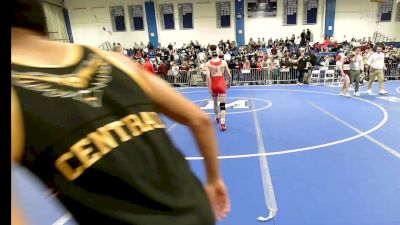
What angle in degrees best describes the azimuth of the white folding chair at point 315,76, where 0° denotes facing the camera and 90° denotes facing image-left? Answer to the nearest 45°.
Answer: approximately 0°

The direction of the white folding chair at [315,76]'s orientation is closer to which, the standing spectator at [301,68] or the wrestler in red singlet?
the wrestler in red singlet

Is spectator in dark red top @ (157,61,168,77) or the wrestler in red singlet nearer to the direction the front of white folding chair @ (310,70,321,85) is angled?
the wrestler in red singlet

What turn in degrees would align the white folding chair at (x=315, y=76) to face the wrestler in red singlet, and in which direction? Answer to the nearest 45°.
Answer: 0° — it already faces them
